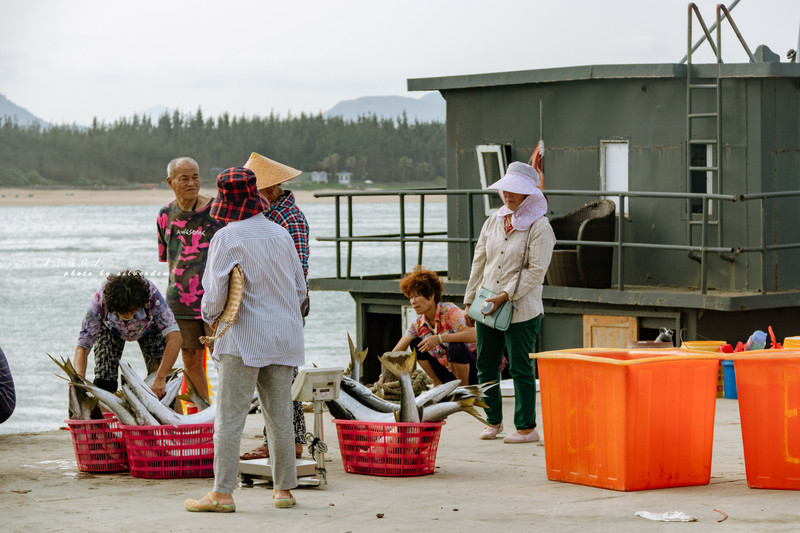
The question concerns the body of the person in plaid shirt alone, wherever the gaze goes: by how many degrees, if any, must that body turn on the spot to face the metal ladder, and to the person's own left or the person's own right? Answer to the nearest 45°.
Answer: approximately 135° to the person's own right

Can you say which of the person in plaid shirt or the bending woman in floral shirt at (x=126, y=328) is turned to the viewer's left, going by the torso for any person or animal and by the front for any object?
the person in plaid shirt

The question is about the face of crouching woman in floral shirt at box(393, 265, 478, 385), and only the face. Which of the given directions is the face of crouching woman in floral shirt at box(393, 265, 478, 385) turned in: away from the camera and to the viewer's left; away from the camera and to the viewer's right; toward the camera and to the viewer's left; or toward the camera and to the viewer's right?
toward the camera and to the viewer's left

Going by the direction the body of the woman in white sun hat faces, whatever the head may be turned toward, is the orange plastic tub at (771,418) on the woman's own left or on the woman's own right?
on the woman's own left

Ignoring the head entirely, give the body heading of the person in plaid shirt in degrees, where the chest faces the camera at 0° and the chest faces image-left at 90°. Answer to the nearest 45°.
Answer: approximately 90°

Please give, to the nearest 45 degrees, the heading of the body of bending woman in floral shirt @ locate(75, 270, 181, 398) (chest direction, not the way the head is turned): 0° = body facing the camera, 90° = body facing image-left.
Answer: approximately 0°

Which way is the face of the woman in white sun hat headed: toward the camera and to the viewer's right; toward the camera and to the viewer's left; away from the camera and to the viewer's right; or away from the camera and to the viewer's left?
toward the camera and to the viewer's left

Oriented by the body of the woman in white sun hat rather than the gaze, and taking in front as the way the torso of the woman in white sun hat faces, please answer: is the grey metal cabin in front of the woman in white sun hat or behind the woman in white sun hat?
behind

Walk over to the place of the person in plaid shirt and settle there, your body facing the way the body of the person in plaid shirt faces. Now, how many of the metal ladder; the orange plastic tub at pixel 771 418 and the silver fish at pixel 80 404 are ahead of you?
1

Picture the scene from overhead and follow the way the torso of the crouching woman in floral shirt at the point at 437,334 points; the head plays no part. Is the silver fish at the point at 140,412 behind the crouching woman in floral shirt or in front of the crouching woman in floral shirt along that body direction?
in front

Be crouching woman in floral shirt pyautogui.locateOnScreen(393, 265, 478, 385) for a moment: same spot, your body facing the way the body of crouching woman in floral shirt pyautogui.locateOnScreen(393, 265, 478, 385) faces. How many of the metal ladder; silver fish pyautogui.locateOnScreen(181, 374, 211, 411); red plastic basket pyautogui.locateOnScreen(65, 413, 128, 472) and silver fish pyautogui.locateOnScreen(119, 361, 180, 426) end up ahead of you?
3

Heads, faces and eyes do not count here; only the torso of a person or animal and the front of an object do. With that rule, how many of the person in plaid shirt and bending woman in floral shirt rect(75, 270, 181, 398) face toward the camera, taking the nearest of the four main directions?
1

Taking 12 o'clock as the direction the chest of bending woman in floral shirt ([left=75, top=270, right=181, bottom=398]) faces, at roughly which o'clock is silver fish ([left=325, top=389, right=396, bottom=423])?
The silver fish is roughly at 10 o'clock from the bending woman in floral shirt.

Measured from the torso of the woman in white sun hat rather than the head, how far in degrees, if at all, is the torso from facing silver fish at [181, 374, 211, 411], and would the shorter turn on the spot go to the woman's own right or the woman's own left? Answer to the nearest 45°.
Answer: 0° — they already face it

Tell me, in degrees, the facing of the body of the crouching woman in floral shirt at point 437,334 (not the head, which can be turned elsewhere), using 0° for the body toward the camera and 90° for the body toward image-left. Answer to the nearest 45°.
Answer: approximately 45°

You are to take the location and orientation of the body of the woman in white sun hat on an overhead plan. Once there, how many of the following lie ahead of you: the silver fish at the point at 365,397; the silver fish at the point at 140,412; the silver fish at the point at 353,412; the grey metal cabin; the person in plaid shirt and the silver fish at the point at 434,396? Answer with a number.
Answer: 5
